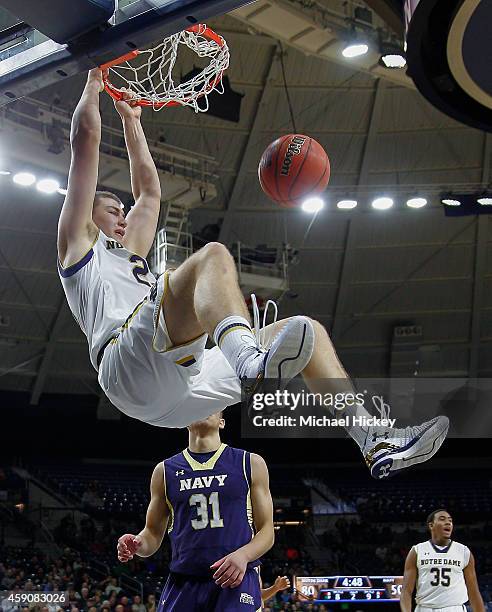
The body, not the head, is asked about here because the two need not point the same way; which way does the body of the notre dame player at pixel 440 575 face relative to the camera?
toward the camera

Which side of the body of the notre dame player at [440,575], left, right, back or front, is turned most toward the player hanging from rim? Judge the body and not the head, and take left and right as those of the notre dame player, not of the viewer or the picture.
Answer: front

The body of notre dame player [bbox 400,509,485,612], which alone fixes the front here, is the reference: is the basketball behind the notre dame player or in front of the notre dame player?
in front
